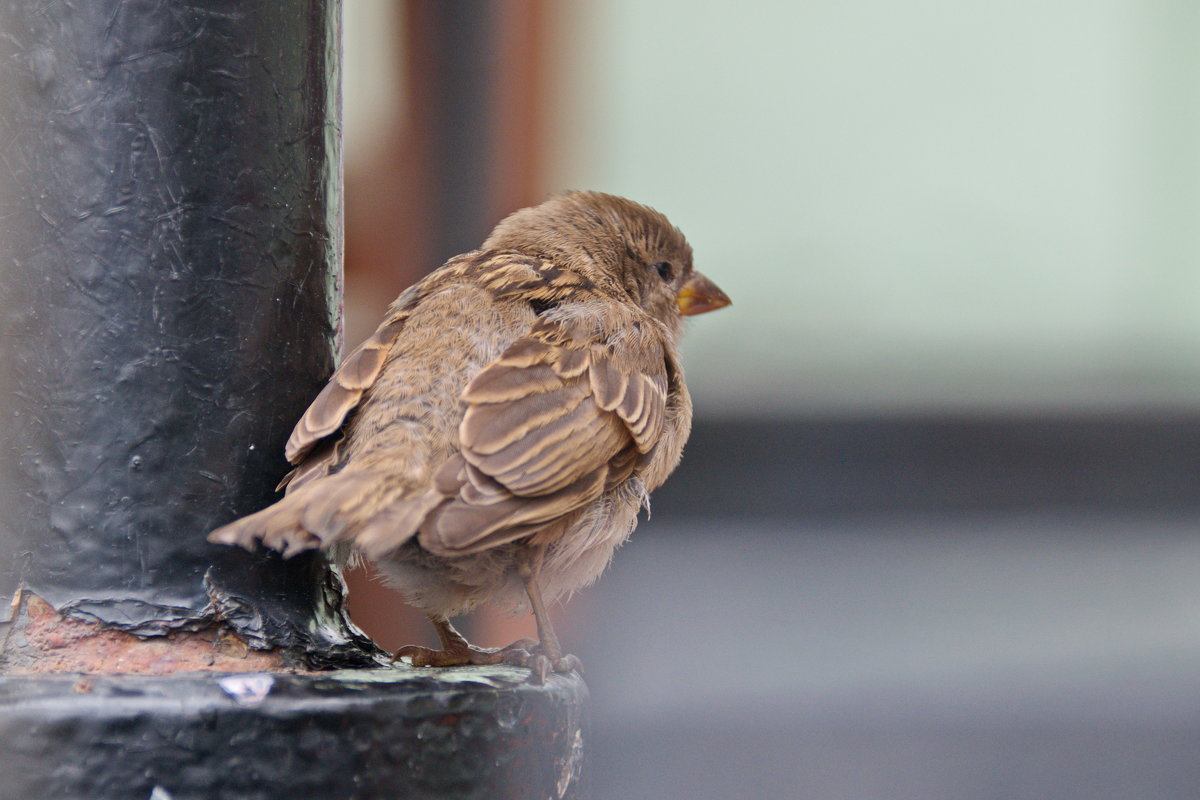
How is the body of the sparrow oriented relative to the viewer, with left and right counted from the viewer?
facing away from the viewer and to the right of the viewer
